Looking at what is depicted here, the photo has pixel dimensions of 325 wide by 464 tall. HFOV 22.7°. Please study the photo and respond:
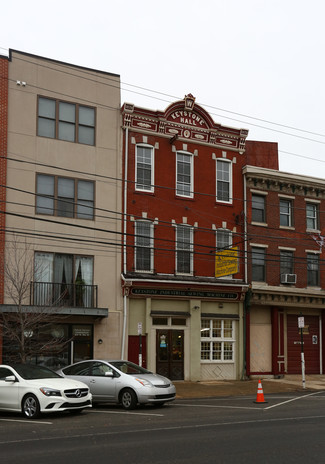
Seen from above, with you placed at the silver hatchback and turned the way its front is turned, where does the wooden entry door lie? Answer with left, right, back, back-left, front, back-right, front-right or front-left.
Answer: back-left

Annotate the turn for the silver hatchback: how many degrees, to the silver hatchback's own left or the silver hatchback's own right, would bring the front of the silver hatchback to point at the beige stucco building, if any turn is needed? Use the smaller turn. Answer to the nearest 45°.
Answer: approximately 135° to the silver hatchback's own left

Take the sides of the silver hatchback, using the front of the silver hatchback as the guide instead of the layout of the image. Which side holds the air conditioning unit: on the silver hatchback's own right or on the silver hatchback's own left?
on the silver hatchback's own left

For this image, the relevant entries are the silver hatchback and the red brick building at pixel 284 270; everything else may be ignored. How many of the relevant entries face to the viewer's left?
0

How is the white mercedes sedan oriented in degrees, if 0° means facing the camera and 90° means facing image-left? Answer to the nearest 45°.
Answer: approximately 315°

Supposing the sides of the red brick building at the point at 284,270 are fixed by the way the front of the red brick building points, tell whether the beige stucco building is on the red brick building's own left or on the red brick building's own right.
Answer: on the red brick building's own right

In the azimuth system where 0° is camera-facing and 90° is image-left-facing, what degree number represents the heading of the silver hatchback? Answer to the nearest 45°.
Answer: approximately 315°

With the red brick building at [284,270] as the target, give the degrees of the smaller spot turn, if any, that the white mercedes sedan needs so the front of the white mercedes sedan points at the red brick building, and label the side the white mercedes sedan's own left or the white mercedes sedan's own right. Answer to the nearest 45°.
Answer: approximately 90° to the white mercedes sedan's own left

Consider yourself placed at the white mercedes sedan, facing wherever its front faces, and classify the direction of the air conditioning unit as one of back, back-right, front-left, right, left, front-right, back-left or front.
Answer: left

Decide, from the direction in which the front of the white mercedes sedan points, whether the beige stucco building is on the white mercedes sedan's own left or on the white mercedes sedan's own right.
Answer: on the white mercedes sedan's own left
